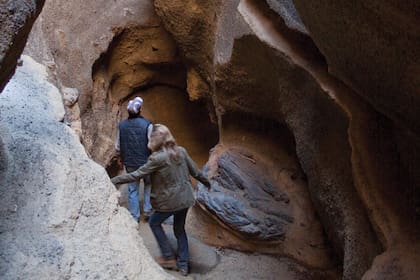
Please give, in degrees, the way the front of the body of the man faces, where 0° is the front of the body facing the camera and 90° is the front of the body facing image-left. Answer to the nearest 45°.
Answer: approximately 180°

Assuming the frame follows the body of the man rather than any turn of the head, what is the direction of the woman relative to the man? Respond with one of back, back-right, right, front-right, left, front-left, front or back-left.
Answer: back

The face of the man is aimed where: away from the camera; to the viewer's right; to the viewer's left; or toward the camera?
away from the camera
